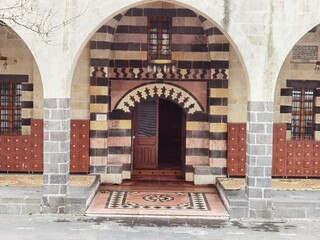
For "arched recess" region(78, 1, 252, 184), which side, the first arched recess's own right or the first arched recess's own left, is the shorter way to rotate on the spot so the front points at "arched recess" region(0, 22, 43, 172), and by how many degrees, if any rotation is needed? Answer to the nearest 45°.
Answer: approximately 90° to the first arched recess's own right

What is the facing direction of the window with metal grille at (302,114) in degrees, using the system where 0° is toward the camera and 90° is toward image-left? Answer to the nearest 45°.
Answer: approximately 0°

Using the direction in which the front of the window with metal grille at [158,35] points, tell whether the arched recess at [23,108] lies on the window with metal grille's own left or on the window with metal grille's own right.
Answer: on the window with metal grille's own right

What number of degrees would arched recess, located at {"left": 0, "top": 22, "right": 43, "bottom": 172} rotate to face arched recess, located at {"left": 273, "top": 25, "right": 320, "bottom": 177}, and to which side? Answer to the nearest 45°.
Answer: approximately 90° to its left

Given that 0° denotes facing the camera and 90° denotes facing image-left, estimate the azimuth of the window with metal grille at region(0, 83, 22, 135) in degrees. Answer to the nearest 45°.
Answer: approximately 0°

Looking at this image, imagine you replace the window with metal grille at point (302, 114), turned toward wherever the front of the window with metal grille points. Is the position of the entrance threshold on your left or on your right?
on your right
